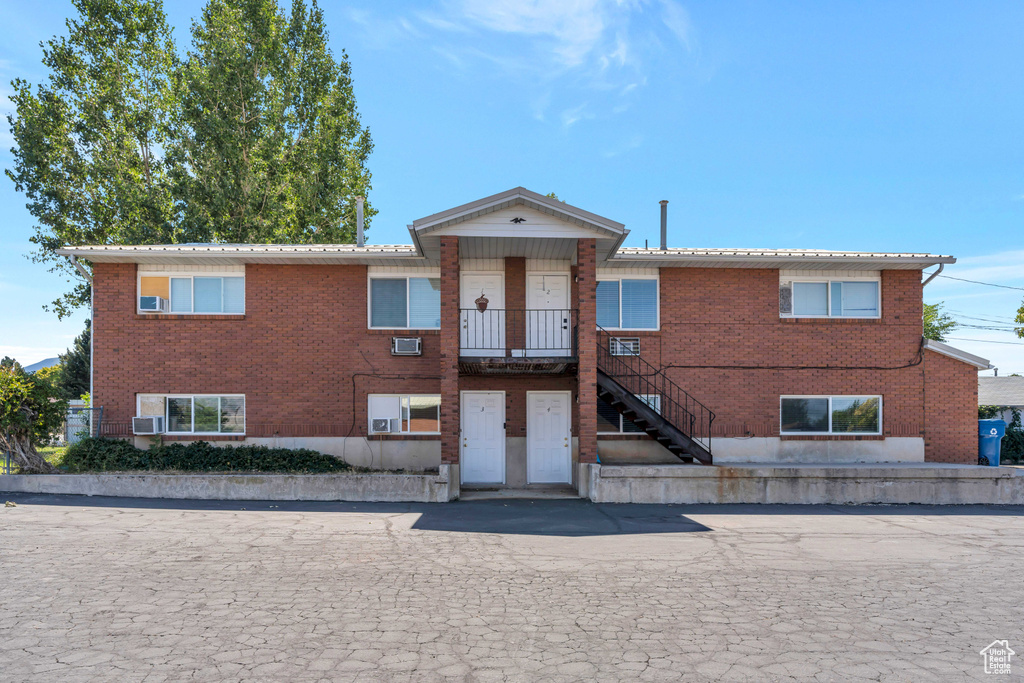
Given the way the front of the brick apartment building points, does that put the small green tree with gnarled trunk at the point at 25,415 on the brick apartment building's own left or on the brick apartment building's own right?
on the brick apartment building's own right

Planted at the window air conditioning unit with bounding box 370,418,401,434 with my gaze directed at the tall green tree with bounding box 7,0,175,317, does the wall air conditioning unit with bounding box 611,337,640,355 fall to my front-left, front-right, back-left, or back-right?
back-right

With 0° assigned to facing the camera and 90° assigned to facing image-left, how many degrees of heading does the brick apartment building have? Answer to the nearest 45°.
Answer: approximately 0°

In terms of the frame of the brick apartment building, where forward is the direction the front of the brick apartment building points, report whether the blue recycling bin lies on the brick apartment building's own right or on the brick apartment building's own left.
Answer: on the brick apartment building's own left
